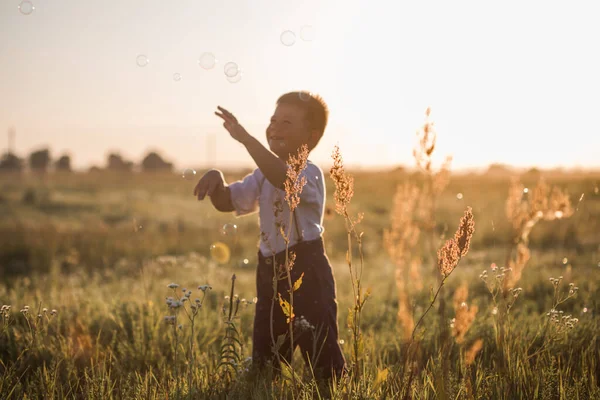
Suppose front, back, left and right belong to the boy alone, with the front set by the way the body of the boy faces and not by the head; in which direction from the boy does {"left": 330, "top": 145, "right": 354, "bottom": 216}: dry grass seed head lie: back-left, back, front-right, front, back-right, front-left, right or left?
back-left

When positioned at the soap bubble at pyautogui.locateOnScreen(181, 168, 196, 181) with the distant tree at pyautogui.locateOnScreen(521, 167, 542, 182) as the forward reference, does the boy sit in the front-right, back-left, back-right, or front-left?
front-right

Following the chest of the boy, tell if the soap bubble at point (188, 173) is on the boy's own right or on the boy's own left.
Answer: on the boy's own right

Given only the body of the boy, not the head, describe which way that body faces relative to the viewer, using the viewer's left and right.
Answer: facing the viewer and to the left of the viewer

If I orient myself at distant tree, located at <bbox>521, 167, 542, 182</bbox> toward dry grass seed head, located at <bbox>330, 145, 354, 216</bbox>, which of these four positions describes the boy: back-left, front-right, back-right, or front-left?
front-right
